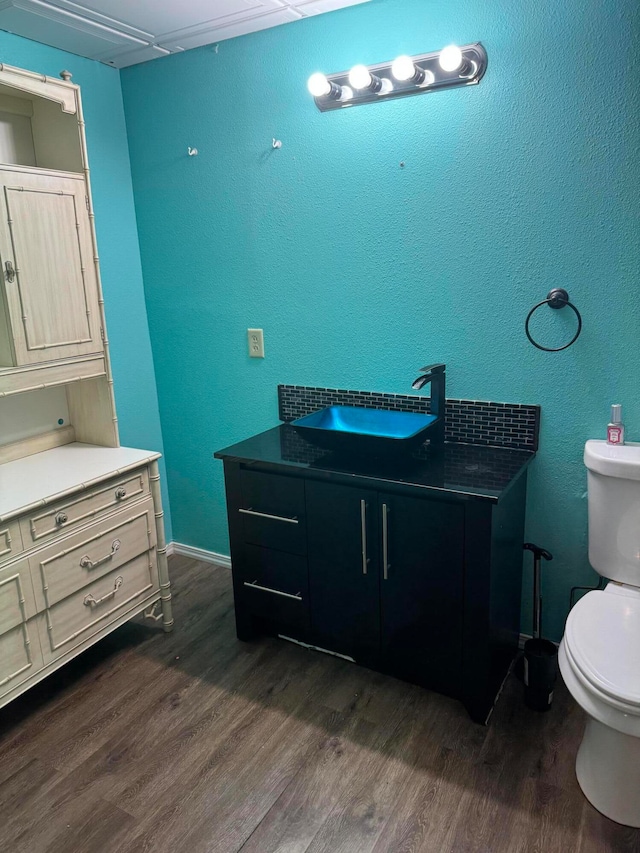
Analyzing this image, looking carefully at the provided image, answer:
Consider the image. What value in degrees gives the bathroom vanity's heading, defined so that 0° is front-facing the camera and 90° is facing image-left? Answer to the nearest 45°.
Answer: approximately 45°

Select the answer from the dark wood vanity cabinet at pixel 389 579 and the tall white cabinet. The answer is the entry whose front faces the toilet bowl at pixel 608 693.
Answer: the tall white cabinet

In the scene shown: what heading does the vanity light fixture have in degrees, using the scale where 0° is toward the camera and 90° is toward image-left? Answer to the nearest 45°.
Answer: approximately 45°

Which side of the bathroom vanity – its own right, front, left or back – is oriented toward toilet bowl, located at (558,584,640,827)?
left

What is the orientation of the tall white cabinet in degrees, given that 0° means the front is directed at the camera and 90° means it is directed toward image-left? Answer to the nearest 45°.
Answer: approximately 315°

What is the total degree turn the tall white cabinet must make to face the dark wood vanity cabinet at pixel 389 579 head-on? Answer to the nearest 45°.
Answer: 0° — it already faces it

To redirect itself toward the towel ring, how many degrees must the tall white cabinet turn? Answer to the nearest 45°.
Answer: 0° — it already faces it

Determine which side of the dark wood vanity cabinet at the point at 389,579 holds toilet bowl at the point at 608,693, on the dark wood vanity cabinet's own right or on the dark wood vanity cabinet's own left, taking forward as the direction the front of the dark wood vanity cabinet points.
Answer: on the dark wood vanity cabinet's own left

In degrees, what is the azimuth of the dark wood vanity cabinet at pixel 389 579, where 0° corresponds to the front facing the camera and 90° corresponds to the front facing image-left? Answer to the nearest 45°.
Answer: approximately 45°
